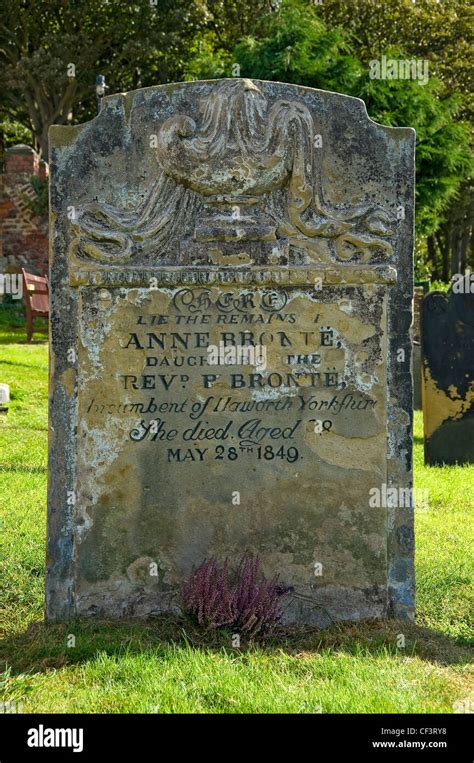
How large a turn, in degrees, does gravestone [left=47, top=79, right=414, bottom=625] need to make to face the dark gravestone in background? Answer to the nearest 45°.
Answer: approximately 135° to its left

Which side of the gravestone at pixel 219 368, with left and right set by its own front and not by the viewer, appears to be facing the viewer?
front

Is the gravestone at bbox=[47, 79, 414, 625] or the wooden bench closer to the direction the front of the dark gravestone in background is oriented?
the gravestone

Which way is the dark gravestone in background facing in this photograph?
toward the camera

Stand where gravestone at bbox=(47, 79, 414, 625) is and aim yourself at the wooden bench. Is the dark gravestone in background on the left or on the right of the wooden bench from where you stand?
right

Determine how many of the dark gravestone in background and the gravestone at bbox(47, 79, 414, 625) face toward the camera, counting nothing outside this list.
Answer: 2

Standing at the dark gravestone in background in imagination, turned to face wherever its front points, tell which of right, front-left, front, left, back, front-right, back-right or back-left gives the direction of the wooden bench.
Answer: back-right

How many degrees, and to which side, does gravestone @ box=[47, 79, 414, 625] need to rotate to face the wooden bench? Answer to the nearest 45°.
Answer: approximately 180°

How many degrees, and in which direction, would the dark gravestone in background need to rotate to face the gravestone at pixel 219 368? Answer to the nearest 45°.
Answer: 0° — it already faces it
